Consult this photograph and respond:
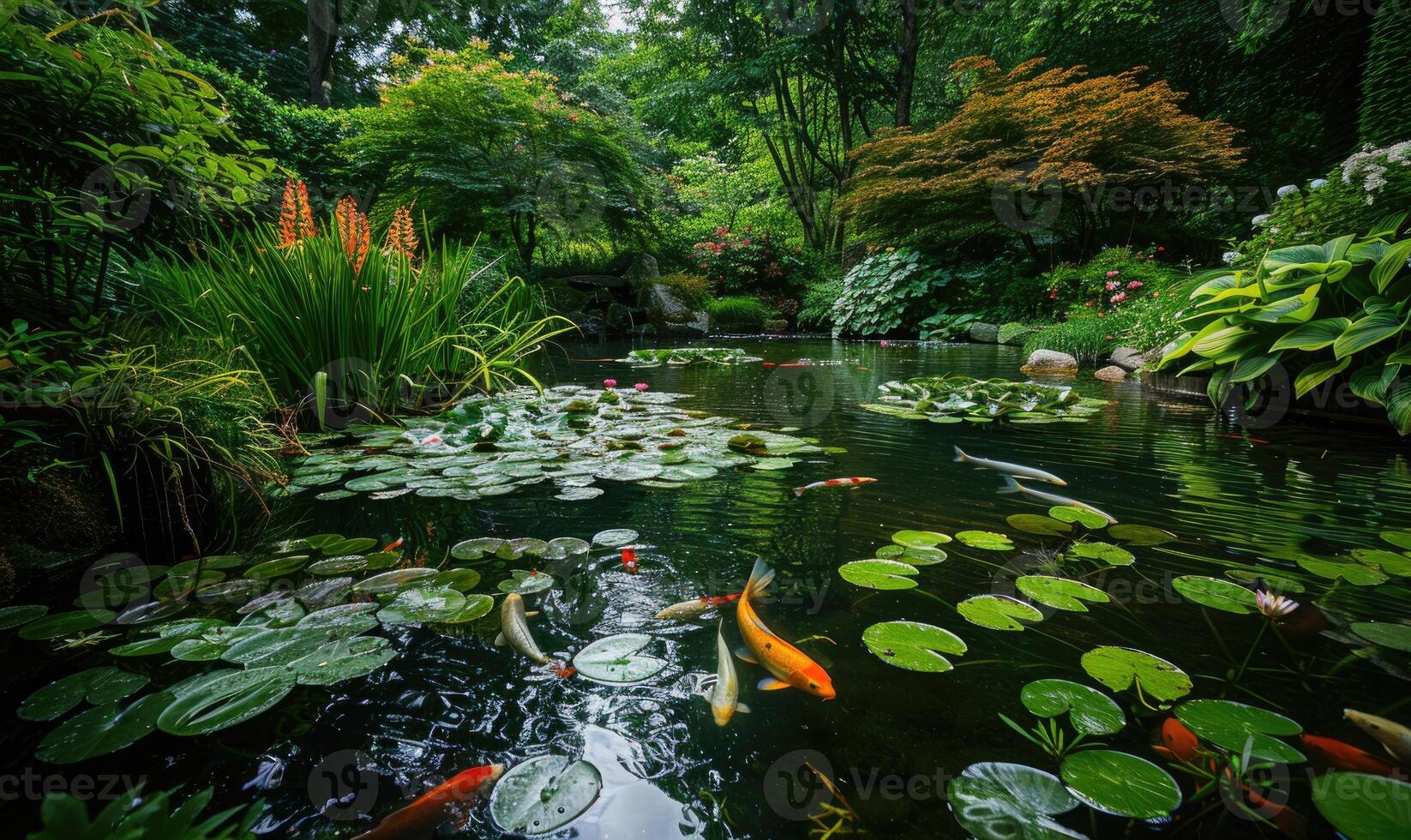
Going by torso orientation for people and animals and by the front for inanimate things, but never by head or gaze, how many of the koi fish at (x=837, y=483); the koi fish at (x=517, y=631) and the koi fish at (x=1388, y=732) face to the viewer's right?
1

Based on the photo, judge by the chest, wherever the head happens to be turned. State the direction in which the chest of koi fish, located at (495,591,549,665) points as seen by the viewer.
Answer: away from the camera

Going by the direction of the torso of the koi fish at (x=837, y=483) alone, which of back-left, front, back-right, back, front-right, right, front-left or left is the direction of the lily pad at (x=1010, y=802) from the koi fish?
right

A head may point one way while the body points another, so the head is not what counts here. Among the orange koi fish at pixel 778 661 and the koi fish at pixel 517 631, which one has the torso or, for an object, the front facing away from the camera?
the koi fish

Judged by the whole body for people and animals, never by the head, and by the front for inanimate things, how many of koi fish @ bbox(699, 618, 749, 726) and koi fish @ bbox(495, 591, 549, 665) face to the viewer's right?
0

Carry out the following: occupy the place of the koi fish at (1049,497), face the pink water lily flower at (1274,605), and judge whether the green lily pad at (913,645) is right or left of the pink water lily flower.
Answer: right

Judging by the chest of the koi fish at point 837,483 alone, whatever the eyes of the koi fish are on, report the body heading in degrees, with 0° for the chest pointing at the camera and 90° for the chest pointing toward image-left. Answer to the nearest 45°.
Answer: approximately 270°

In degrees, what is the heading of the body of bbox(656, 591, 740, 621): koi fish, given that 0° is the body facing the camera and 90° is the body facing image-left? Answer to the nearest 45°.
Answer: approximately 45°

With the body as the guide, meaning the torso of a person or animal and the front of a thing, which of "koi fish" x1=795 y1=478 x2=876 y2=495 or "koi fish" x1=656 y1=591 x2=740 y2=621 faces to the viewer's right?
"koi fish" x1=795 y1=478 x2=876 y2=495

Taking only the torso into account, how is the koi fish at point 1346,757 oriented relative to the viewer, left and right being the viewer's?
facing away from the viewer and to the left of the viewer
